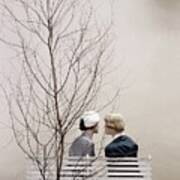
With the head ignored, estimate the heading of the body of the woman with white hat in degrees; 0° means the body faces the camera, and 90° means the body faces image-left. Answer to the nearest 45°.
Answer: approximately 225°

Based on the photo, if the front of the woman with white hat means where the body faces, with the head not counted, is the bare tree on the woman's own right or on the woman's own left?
on the woman's own left

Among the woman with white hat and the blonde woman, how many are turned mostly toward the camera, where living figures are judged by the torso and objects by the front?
0

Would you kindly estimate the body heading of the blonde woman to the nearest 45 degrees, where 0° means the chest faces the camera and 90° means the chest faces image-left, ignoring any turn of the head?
approximately 135°
